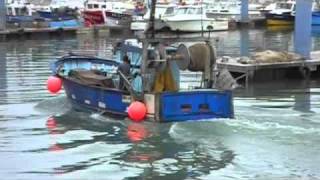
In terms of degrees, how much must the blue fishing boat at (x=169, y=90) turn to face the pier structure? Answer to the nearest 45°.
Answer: approximately 90° to its right

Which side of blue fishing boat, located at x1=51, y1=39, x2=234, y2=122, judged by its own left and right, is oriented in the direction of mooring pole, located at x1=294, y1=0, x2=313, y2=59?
right

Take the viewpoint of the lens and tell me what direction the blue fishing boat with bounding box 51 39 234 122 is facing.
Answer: facing away from the viewer and to the left of the viewer
